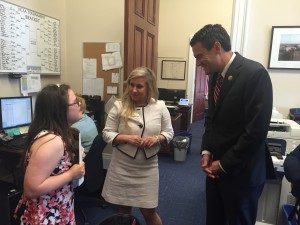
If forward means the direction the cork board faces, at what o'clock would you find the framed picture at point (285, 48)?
The framed picture is roughly at 10 o'clock from the cork board.

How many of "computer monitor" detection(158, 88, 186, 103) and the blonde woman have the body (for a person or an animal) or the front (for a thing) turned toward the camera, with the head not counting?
2

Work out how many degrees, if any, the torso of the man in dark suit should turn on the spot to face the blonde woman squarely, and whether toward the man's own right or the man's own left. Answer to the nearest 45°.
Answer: approximately 45° to the man's own right

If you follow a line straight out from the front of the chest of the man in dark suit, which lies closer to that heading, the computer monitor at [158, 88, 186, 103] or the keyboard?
the keyboard

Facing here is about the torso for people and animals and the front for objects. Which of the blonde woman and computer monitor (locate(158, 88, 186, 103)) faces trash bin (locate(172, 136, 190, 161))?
the computer monitor

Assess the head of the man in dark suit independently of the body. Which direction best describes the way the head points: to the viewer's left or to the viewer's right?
to the viewer's left

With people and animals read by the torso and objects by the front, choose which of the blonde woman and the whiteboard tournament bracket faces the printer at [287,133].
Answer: the whiteboard tournament bracket

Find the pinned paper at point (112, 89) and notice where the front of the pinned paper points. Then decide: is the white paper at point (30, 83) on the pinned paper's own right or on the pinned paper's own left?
on the pinned paper's own right

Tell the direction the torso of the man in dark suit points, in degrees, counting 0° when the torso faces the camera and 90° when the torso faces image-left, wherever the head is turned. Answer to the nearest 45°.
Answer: approximately 45°

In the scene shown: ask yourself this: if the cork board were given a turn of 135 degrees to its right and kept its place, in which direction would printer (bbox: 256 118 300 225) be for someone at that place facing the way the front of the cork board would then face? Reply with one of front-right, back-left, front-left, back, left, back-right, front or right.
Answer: back

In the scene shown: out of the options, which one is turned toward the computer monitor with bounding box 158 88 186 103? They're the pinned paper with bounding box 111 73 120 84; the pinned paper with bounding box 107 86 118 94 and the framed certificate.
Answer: the framed certificate

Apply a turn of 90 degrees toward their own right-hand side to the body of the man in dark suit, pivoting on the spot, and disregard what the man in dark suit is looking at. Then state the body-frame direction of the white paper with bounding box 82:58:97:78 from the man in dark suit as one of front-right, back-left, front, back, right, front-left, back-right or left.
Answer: front
